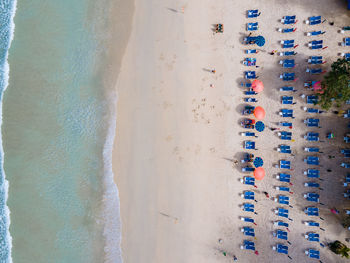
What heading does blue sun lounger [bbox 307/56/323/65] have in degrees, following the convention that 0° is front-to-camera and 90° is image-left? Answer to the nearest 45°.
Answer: approximately 90°

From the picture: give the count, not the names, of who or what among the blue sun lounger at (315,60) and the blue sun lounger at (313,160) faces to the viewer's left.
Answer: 2

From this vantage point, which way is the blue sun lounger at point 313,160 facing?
to the viewer's left
